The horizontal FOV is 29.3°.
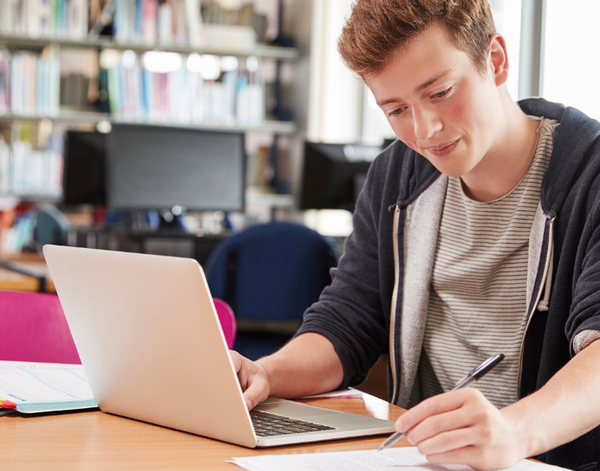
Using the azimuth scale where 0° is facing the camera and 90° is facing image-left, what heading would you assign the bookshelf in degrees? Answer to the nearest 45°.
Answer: approximately 0°

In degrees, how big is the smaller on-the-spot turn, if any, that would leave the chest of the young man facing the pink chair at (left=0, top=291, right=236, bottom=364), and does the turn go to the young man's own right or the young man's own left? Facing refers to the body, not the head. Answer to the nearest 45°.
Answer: approximately 45° to the young man's own right

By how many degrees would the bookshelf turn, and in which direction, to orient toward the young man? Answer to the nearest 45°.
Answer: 0° — it already faces them

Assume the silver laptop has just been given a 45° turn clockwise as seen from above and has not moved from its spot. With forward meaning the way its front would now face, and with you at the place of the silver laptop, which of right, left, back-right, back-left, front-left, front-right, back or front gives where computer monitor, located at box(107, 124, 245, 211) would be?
left

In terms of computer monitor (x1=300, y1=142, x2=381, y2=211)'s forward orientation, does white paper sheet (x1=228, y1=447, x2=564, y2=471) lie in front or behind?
in front

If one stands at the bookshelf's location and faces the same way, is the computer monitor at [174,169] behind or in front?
in front

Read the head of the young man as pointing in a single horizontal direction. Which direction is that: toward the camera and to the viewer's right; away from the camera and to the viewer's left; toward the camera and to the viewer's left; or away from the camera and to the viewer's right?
toward the camera and to the viewer's left

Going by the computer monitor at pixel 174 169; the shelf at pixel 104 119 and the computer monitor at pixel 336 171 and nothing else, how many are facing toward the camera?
3

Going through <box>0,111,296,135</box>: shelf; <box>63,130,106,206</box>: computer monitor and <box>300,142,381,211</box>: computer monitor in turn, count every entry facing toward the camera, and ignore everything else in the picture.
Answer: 3

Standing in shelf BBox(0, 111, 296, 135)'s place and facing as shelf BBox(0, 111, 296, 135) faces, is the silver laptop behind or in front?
in front

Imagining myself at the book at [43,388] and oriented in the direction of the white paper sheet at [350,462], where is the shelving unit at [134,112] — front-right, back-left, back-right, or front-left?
back-left

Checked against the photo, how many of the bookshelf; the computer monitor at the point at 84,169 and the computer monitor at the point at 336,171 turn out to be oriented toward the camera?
3
